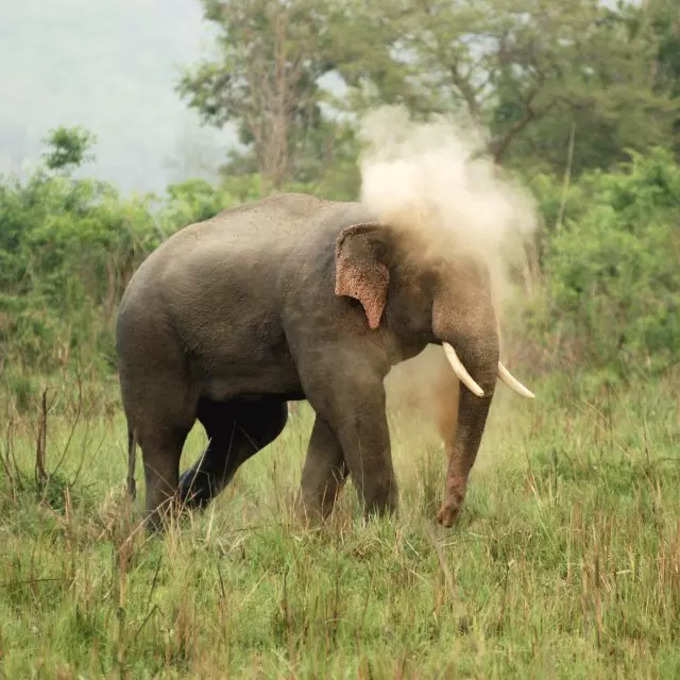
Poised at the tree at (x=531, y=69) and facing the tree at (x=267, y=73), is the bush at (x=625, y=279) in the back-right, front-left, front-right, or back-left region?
back-left

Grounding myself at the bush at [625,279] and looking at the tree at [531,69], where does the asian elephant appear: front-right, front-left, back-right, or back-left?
back-left

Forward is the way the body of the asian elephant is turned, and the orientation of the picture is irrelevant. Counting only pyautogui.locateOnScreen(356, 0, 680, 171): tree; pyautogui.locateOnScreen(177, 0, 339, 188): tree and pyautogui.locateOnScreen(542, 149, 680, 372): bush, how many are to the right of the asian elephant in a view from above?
0

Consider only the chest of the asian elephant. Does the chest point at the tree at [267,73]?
no

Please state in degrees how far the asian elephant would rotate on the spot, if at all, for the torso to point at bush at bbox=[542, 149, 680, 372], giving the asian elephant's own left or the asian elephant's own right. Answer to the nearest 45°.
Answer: approximately 45° to the asian elephant's own left

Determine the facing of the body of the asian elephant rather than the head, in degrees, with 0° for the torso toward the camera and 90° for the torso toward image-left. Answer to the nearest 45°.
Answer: approximately 270°

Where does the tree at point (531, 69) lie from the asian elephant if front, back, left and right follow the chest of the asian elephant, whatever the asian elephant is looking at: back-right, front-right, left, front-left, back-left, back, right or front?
left
